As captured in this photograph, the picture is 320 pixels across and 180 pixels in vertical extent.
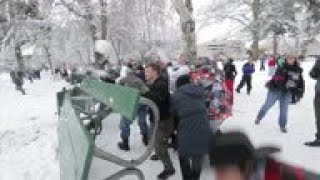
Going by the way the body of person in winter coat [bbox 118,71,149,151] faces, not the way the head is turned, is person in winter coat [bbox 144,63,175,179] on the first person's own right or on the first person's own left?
on the first person's own left

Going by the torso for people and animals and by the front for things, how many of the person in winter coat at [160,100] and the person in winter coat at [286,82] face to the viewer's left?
1

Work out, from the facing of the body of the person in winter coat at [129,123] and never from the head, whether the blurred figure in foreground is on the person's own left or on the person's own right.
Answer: on the person's own left

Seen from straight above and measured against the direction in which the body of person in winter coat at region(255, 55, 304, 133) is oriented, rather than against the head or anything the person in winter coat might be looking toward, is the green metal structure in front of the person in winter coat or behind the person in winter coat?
in front

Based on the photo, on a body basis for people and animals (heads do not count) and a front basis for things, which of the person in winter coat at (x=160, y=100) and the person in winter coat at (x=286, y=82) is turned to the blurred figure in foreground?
the person in winter coat at (x=286, y=82)
